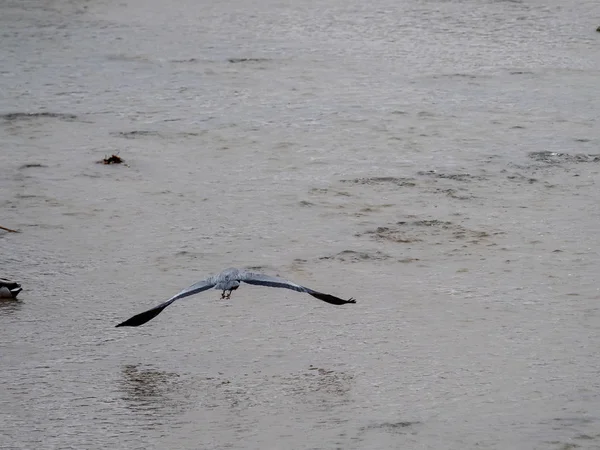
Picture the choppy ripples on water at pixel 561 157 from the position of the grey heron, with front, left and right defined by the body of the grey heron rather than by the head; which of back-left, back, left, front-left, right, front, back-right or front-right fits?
front-right

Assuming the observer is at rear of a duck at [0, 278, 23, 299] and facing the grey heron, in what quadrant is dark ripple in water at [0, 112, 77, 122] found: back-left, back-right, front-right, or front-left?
back-left

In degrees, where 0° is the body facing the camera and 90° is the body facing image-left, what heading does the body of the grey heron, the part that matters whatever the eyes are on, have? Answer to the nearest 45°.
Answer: approximately 180°

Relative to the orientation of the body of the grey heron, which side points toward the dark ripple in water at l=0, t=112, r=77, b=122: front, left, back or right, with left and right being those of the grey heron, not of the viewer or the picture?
front

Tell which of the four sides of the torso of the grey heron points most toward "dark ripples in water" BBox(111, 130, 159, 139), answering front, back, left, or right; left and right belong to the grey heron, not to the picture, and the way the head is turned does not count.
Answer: front

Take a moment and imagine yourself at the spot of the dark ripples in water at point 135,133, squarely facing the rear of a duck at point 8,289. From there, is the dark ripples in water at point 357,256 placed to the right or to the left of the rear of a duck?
left

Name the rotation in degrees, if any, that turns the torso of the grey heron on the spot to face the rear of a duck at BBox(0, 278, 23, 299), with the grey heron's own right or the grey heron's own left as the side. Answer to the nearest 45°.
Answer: approximately 45° to the grey heron's own left

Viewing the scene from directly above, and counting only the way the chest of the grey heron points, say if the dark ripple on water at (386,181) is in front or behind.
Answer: in front

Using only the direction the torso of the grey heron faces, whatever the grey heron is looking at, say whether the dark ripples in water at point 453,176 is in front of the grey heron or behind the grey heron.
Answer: in front
